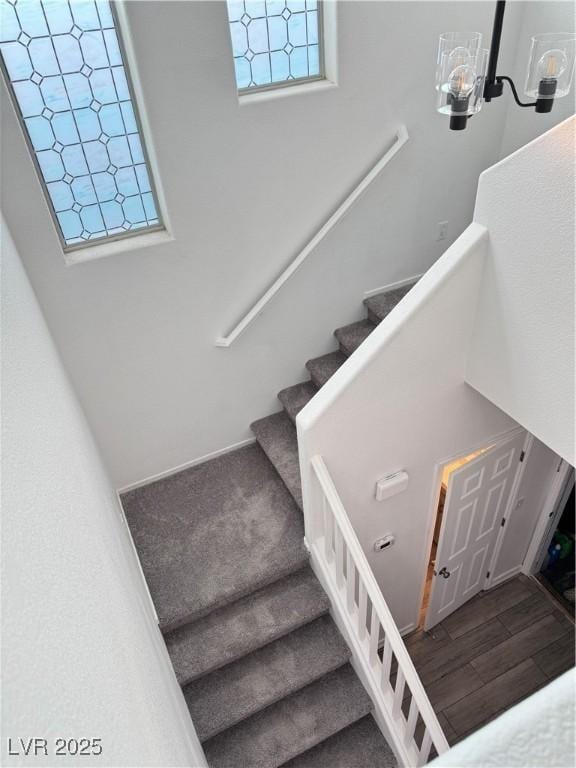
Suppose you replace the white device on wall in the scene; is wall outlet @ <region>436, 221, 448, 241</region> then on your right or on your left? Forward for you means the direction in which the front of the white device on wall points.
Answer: on your left

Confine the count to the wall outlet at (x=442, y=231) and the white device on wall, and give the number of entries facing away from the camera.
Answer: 0

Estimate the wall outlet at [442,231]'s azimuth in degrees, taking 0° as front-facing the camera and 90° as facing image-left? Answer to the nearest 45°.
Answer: approximately 315°

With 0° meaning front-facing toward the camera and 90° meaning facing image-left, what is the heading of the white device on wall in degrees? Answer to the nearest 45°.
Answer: approximately 315°

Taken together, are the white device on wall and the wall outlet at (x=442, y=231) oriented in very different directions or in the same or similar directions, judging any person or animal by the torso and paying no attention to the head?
same or similar directions

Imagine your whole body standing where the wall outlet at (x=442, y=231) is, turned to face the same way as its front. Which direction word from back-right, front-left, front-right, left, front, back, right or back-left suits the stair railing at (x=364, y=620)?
front-right
